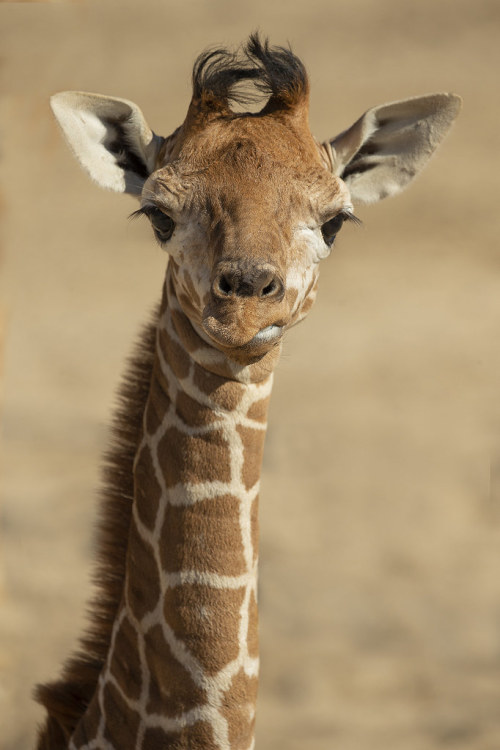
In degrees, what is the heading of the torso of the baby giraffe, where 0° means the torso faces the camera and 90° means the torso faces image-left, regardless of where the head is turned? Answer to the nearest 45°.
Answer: approximately 315°
